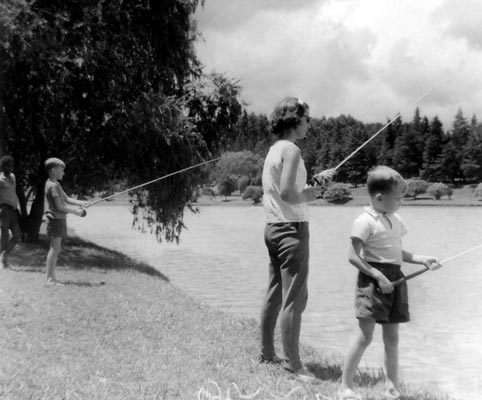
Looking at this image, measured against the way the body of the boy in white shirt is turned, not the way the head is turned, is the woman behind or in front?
behind

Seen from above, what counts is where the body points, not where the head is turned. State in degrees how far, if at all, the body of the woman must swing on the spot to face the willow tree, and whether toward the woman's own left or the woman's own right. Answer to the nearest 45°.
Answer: approximately 135° to the woman's own left

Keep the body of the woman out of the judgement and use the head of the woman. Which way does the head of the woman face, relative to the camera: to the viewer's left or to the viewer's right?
to the viewer's right

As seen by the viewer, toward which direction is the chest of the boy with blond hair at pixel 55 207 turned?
to the viewer's right

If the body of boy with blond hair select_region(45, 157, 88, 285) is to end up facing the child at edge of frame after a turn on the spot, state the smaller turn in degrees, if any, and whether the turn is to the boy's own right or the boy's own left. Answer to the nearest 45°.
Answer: approximately 135° to the boy's own left

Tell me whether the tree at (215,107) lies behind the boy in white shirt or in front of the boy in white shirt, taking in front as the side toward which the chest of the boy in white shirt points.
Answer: behind

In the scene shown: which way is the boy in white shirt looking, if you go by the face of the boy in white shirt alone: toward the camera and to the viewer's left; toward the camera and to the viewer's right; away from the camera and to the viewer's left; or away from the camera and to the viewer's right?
toward the camera and to the viewer's right

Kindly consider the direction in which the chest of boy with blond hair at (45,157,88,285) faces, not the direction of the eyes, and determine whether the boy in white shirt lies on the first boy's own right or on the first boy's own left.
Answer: on the first boy's own right

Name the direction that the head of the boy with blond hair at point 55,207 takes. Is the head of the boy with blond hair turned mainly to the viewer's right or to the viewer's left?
to the viewer's right

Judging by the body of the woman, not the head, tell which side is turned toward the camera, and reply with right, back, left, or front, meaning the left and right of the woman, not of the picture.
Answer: right

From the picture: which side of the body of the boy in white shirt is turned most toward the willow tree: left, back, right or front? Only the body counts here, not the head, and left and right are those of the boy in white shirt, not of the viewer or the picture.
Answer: back

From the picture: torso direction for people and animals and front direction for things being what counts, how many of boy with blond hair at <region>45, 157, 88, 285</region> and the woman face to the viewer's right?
2

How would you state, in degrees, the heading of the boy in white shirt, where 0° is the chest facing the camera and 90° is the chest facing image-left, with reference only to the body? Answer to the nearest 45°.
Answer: approximately 315°
